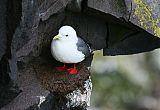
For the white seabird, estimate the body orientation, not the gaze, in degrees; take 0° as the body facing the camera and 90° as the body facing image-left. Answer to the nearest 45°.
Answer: approximately 45°
